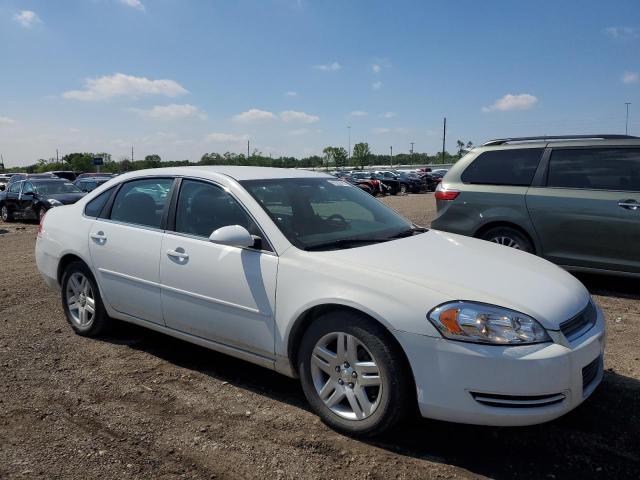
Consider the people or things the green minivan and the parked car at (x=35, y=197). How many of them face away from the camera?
0

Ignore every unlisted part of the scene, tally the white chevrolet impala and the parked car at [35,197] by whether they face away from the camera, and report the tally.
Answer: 0

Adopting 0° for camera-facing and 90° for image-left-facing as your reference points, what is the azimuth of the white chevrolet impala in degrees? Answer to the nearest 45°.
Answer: approximately 315°

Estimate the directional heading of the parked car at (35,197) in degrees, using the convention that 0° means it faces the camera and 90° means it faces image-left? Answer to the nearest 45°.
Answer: approximately 315°

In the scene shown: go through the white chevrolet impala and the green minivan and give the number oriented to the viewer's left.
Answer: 0

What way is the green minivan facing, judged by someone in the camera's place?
facing to the right of the viewer
